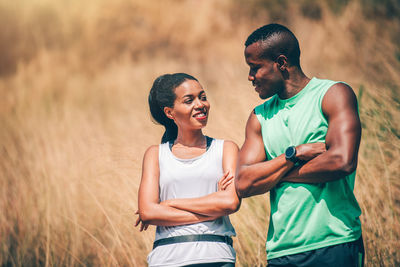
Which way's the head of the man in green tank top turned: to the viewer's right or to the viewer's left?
to the viewer's left

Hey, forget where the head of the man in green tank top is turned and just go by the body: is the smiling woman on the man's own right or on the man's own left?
on the man's own right

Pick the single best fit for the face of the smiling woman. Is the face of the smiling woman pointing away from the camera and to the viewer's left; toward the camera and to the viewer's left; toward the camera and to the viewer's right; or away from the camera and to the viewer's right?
toward the camera and to the viewer's right

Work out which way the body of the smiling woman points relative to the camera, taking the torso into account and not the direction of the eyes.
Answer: toward the camera

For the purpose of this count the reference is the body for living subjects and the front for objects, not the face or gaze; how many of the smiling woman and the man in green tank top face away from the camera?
0

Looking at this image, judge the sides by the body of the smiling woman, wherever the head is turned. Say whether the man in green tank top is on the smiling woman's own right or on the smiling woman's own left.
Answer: on the smiling woman's own left
